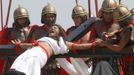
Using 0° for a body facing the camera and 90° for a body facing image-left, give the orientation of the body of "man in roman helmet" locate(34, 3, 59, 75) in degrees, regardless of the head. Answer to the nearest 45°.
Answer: approximately 315°

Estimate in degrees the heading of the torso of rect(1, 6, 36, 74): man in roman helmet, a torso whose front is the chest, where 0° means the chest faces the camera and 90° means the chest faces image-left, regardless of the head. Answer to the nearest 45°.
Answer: approximately 0°

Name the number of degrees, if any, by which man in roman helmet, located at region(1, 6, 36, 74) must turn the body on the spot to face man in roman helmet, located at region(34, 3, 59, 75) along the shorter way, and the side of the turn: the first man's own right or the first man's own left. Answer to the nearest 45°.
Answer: approximately 45° to the first man's own left
